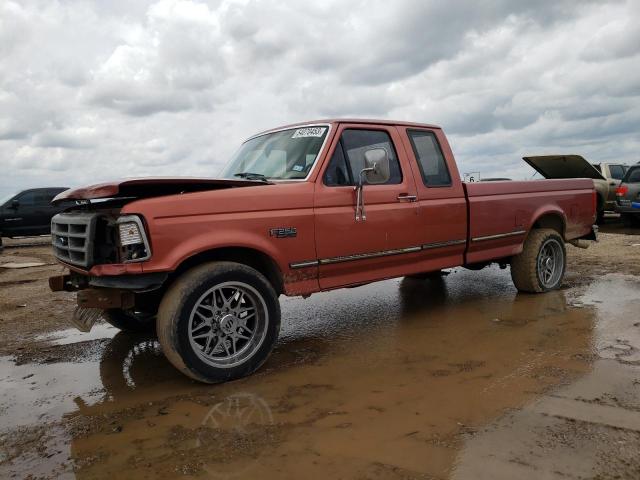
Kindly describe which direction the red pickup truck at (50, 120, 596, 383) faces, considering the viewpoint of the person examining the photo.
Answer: facing the viewer and to the left of the viewer

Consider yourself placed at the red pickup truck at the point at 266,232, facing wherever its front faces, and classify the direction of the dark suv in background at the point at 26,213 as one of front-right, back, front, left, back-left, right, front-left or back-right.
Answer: right
